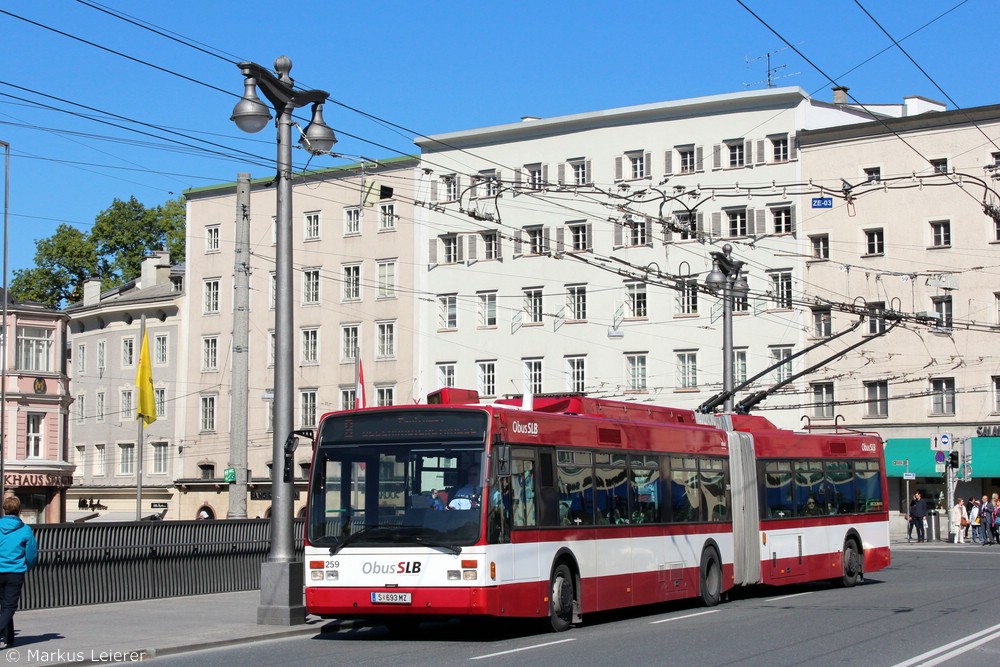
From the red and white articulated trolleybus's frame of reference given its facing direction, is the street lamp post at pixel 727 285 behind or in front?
behind

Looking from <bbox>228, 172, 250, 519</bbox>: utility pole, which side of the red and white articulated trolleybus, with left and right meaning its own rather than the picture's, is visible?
right

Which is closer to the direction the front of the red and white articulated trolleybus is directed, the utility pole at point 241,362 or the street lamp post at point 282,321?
the street lamp post

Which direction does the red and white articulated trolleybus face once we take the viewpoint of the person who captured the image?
facing the viewer and to the left of the viewer

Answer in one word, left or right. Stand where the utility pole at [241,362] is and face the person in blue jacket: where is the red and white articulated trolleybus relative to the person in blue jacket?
left

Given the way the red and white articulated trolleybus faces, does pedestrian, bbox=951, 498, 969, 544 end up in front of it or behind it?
behind
